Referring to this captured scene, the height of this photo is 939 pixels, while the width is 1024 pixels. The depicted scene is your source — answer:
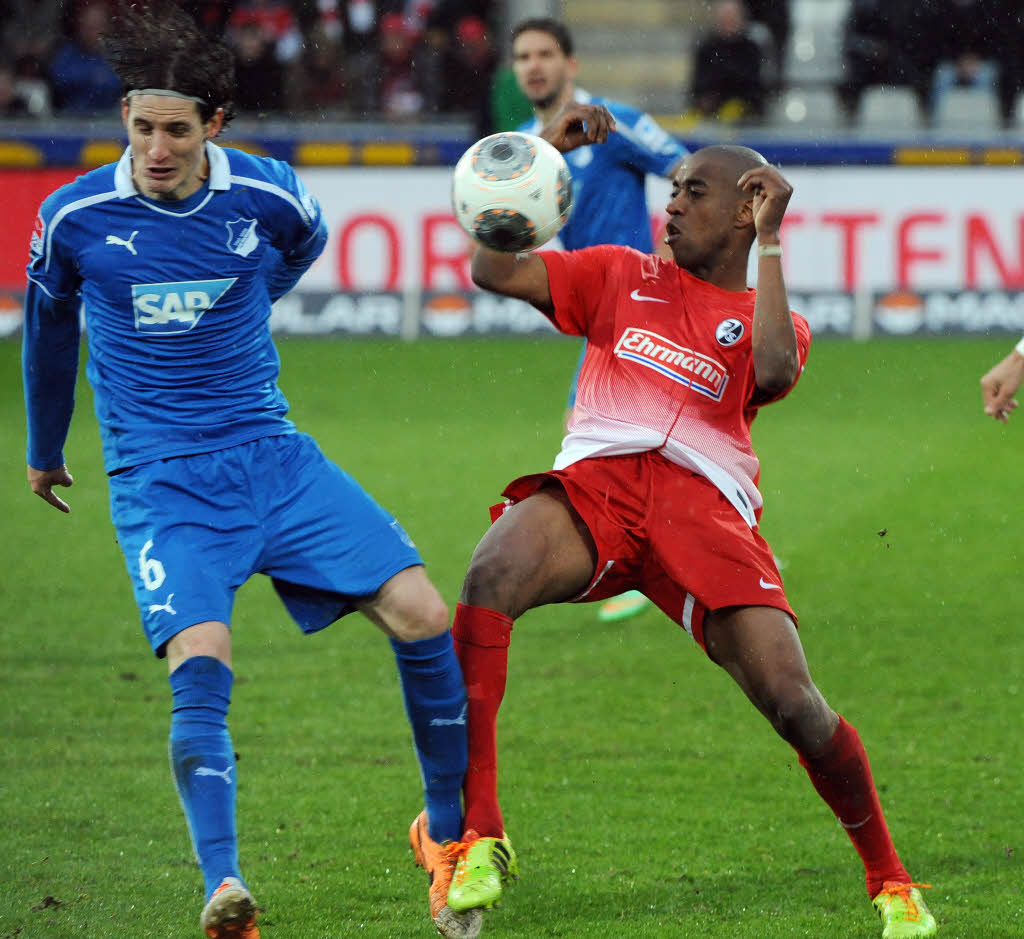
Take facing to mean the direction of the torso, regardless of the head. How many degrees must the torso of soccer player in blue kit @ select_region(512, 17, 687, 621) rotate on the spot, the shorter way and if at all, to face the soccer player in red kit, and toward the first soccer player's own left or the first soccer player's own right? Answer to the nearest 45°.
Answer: approximately 45° to the first soccer player's own left

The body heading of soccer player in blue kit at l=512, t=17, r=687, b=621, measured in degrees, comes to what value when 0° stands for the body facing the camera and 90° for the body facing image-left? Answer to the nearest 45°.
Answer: approximately 45°

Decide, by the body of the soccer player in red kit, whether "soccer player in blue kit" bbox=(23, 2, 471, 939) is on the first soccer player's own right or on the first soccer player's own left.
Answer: on the first soccer player's own right

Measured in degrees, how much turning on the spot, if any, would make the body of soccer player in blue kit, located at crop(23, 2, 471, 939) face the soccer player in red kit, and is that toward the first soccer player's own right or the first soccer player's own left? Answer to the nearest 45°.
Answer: approximately 90° to the first soccer player's own left

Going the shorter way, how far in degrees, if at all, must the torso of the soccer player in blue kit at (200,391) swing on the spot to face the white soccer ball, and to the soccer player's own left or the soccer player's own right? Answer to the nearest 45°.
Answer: approximately 90° to the soccer player's own left

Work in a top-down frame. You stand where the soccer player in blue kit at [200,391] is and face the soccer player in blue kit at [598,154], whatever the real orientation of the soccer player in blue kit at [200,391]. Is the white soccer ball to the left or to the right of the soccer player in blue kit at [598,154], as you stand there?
right

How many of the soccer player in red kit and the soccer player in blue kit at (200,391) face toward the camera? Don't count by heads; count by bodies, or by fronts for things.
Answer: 2

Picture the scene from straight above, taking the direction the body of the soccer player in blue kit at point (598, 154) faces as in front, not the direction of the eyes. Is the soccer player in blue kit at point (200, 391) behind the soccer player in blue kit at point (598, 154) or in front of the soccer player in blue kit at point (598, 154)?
in front

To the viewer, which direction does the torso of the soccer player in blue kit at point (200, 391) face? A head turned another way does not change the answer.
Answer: toward the camera

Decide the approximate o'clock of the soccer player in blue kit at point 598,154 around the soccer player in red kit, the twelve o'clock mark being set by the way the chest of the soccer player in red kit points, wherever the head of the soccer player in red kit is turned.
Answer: The soccer player in blue kit is roughly at 6 o'clock from the soccer player in red kit.
